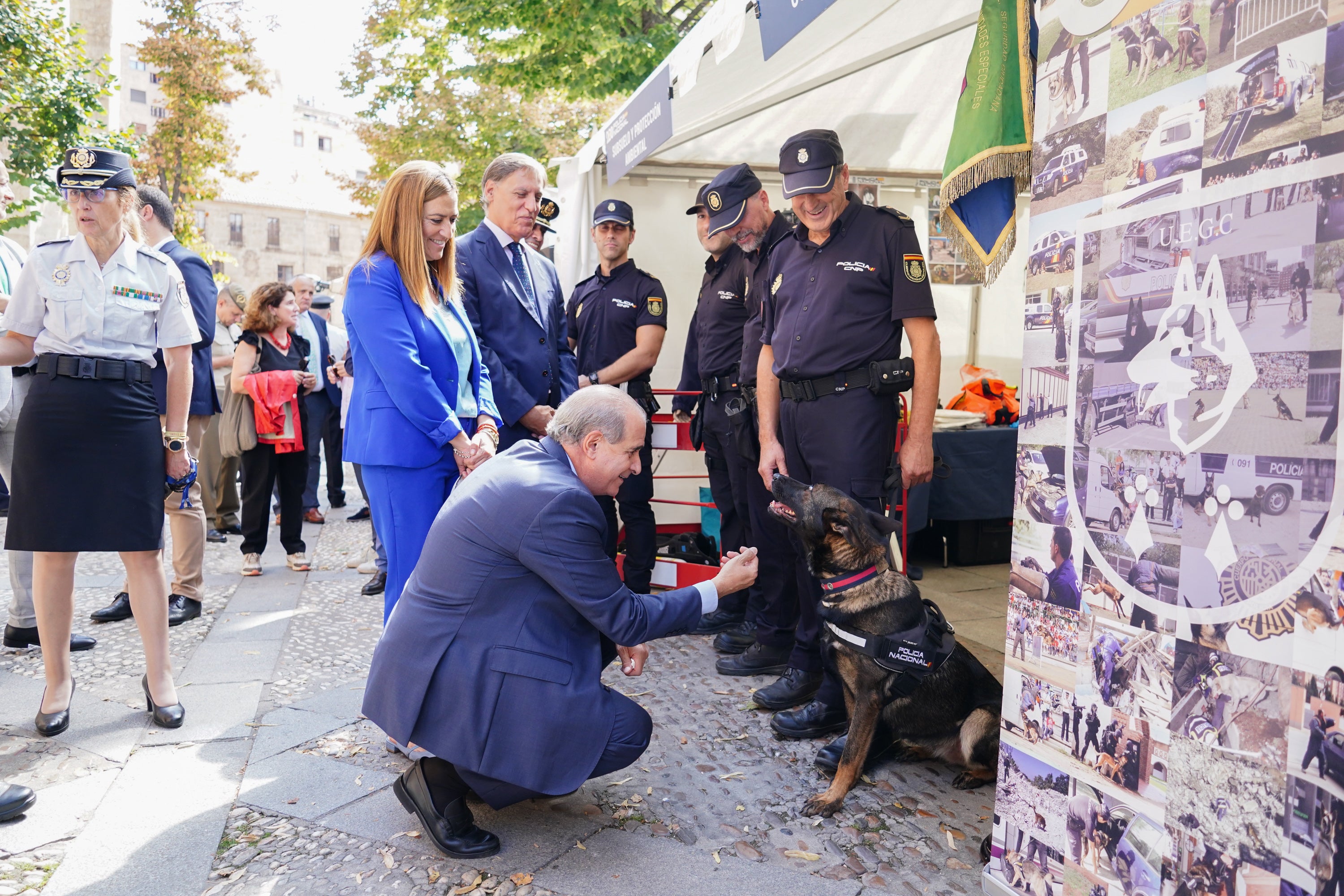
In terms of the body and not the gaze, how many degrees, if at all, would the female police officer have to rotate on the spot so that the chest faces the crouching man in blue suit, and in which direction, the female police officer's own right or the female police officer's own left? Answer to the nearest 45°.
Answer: approximately 45° to the female police officer's own left

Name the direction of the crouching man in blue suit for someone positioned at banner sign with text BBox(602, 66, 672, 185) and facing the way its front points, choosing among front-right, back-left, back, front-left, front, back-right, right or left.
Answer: front-left

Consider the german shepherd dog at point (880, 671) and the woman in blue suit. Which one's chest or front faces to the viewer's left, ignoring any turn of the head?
the german shepherd dog

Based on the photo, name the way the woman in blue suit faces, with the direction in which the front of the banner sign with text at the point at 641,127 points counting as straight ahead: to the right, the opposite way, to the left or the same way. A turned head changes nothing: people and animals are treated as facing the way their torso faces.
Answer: to the left

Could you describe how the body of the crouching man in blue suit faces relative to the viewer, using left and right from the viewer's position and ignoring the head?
facing to the right of the viewer

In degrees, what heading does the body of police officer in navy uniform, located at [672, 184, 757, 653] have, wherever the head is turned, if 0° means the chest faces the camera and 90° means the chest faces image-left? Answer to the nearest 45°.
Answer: approximately 45°

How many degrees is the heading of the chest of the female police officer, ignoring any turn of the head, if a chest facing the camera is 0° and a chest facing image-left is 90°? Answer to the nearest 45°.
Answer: approximately 0°

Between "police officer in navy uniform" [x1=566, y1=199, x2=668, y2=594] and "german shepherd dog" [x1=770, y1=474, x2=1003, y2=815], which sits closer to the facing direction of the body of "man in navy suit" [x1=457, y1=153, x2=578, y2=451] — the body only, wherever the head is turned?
the german shepherd dog

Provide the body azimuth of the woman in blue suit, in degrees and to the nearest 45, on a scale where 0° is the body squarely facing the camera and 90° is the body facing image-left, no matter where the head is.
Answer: approximately 315°
